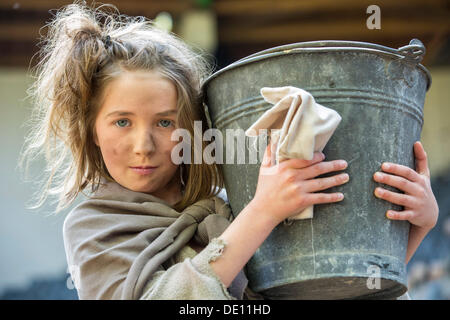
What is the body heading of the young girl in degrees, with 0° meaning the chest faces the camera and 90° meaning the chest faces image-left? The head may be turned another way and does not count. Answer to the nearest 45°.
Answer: approximately 315°

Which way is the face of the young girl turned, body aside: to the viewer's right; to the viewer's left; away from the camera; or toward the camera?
toward the camera
